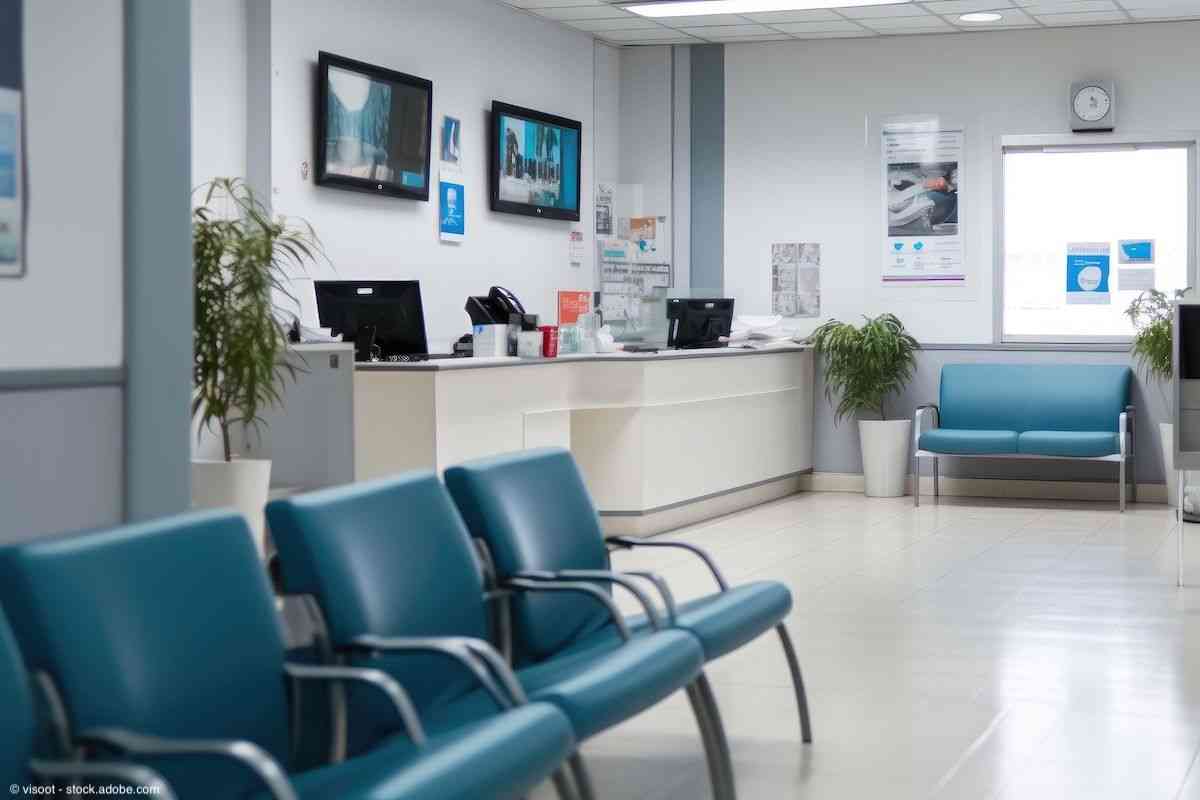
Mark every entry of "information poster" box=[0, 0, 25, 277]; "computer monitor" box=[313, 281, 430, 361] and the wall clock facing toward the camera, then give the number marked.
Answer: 2

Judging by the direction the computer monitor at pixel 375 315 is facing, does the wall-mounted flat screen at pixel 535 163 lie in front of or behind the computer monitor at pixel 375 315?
in front

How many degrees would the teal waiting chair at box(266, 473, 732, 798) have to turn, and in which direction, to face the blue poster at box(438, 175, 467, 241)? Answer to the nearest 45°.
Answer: approximately 135° to its left

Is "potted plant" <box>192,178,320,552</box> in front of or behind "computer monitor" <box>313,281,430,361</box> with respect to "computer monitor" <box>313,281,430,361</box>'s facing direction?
behind

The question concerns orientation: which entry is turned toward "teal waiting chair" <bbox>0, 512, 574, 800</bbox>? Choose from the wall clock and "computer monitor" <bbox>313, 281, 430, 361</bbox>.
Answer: the wall clock

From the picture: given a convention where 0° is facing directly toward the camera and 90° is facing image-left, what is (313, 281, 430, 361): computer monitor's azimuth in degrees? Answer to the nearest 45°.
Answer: approximately 180°

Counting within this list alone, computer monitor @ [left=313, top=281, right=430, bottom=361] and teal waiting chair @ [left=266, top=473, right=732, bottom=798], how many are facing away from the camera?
1

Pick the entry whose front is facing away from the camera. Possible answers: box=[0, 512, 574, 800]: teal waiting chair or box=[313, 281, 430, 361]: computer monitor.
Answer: the computer monitor

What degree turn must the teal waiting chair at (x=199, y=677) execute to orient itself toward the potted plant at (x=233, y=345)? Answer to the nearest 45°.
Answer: approximately 135° to its left

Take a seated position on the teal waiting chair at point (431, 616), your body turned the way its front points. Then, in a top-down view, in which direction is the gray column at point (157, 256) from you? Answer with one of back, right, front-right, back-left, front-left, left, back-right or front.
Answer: back

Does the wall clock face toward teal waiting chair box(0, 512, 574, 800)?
yes

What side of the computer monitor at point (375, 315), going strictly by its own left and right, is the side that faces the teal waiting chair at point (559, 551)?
back
